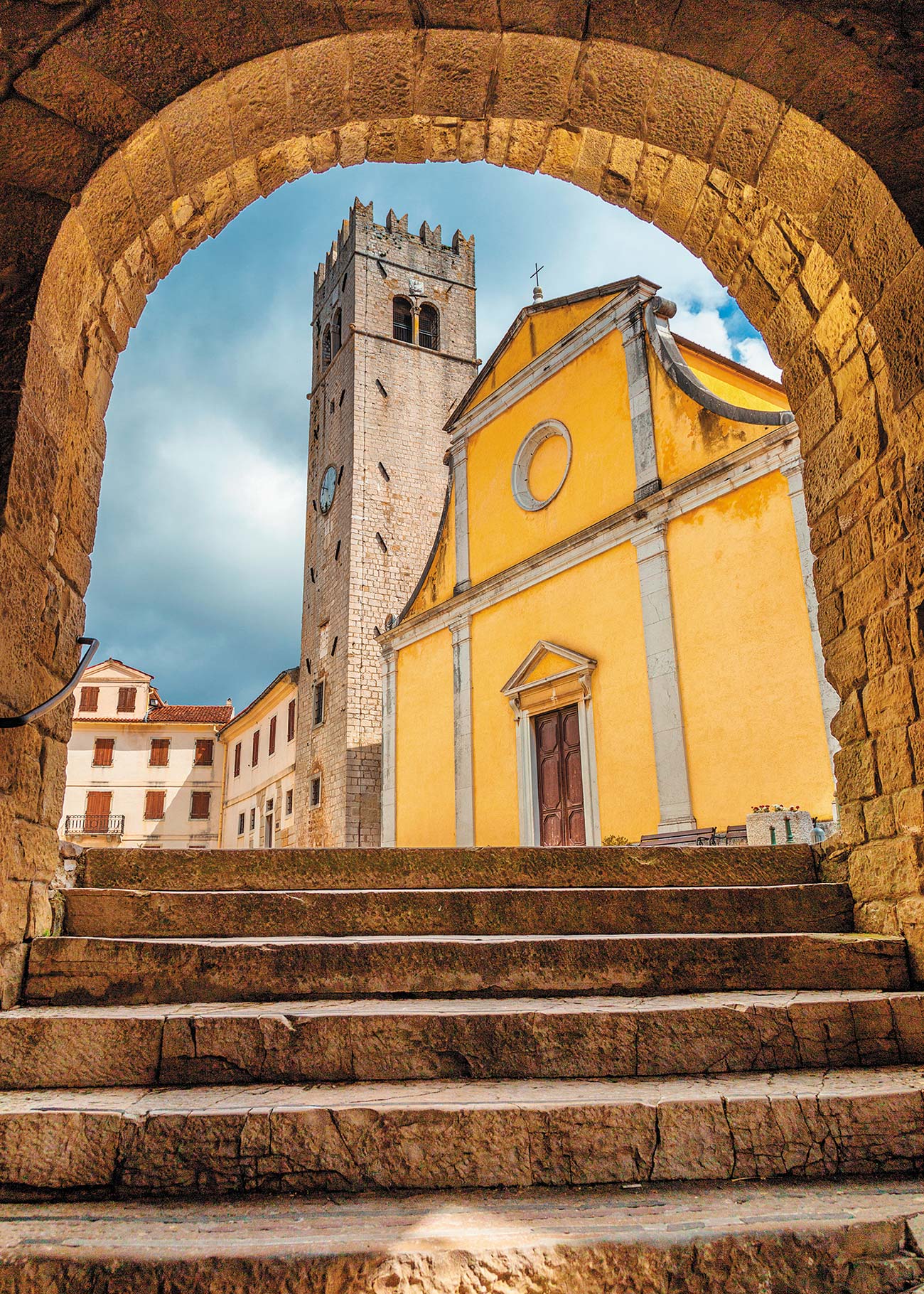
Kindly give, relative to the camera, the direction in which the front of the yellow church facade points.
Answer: facing the viewer and to the left of the viewer

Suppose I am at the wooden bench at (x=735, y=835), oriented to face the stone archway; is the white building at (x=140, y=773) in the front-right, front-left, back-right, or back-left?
back-right

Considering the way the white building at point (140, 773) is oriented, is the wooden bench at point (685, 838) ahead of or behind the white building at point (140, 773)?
ahead

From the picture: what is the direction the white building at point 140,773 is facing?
toward the camera

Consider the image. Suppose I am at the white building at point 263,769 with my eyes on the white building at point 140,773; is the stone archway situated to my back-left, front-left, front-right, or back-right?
back-left

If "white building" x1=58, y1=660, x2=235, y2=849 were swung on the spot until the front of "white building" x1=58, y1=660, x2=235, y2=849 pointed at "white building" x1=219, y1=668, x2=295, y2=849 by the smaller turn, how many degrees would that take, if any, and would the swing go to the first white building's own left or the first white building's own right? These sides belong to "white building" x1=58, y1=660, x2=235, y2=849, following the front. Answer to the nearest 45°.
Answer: approximately 45° to the first white building's own left

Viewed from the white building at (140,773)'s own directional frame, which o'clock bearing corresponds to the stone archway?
The stone archway is roughly at 12 o'clock from the white building.

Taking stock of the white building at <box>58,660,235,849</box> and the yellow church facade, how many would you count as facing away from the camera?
0

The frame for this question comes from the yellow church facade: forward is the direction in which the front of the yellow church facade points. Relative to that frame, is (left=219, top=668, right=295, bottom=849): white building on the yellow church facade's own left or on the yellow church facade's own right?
on the yellow church facade's own right

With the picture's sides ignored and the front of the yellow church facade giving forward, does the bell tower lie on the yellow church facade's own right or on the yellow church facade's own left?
on the yellow church facade's own right

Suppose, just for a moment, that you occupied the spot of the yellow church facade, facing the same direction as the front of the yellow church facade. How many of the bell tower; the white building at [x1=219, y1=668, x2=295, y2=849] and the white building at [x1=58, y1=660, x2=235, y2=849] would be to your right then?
3
